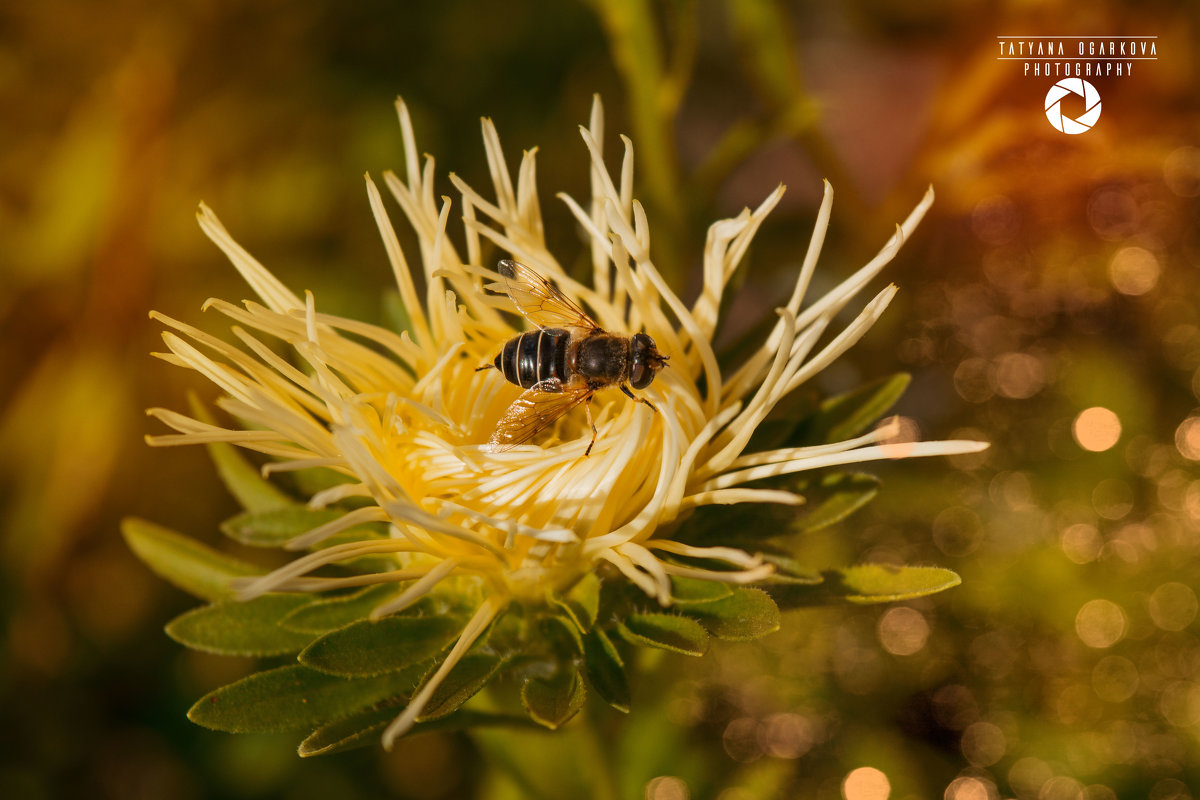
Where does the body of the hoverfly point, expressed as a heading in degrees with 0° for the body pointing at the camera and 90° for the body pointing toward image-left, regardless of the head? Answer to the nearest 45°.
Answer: approximately 270°
